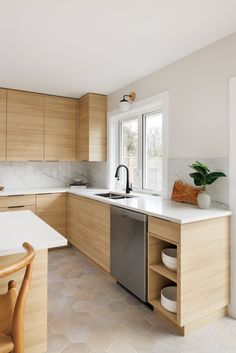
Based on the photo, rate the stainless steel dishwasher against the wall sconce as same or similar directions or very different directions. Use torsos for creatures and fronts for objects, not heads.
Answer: same or similar directions

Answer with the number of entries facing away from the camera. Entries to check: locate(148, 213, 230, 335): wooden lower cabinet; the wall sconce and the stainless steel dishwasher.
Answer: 0

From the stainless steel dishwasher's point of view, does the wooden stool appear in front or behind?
in front

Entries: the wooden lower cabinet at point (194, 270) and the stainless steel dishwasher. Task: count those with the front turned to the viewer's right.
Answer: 0

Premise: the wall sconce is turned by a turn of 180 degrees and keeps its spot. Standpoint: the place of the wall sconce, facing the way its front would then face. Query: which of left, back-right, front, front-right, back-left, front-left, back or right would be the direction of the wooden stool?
back-right

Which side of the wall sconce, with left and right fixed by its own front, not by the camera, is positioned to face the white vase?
left

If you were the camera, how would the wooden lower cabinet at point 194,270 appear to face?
facing the viewer and to the left of the viewer

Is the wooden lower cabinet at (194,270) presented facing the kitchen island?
yes

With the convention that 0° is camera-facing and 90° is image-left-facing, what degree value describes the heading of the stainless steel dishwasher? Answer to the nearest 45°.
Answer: approximately 45°

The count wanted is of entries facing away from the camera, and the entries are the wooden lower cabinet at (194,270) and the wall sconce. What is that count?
0
